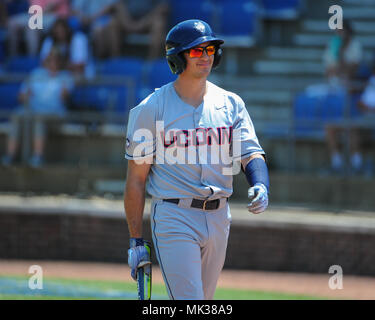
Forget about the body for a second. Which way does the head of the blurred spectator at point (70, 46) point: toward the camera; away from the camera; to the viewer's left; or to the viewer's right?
toward the camera

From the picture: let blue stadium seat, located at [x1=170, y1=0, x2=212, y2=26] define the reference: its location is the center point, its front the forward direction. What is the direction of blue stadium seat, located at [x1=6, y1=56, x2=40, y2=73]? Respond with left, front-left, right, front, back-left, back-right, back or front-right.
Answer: right

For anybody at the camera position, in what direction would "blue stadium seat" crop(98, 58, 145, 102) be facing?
facing the viewer

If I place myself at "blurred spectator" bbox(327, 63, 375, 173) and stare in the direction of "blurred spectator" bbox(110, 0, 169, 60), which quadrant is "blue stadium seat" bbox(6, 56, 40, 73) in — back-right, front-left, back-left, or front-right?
front-left

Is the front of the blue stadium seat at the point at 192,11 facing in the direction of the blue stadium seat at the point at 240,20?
no

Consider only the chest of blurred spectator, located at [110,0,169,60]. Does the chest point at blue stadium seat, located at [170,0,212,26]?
no

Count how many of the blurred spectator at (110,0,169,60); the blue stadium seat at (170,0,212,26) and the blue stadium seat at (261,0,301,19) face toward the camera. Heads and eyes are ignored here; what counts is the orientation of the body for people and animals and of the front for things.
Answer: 3

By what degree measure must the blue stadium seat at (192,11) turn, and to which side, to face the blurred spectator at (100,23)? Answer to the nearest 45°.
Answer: approximately 90° to its right

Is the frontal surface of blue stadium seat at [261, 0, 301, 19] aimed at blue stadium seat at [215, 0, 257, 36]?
no

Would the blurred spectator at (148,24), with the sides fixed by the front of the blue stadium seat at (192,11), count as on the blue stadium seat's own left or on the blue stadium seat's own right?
on the blue stadium seat's own right

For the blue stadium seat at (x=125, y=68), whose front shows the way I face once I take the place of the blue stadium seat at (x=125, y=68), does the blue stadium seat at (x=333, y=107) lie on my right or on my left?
on my left

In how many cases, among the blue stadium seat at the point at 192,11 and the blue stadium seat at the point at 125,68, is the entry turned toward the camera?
2

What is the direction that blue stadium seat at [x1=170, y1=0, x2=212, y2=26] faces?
toward the camera

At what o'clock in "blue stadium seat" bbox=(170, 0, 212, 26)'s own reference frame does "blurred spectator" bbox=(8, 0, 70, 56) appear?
The blurred spectator is roughly at 3 o'clock from the blue stadium seat.

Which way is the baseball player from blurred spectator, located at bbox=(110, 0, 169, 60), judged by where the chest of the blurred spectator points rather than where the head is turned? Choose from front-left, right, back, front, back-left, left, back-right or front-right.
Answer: front

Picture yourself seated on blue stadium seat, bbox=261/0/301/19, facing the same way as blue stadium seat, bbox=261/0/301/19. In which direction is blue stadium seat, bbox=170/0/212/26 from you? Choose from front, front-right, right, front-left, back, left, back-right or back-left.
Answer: right

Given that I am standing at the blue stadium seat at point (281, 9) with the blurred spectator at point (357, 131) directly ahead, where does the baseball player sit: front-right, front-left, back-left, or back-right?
front-right

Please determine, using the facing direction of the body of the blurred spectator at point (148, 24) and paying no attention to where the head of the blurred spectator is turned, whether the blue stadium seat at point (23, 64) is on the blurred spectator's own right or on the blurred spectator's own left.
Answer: on the blurred spectator's own right

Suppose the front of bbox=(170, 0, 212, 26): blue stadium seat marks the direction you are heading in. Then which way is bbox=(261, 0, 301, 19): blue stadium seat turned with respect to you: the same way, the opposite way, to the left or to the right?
the same way
